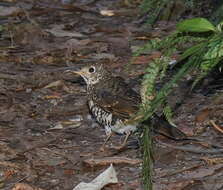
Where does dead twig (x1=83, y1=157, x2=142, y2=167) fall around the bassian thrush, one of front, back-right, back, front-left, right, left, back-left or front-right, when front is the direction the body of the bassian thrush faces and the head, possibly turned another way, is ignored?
left

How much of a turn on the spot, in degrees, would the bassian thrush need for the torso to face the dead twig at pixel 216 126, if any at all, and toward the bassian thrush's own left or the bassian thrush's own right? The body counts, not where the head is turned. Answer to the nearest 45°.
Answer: approximately 180°

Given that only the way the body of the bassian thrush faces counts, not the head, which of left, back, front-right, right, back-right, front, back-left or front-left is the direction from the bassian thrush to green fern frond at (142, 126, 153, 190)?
left

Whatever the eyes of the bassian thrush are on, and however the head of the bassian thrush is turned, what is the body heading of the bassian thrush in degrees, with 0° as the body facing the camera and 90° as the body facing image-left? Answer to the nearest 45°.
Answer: approximately 90°
